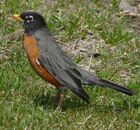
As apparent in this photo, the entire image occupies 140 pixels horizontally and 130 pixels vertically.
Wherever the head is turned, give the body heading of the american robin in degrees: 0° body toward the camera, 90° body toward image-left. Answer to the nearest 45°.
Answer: approximately 90°
